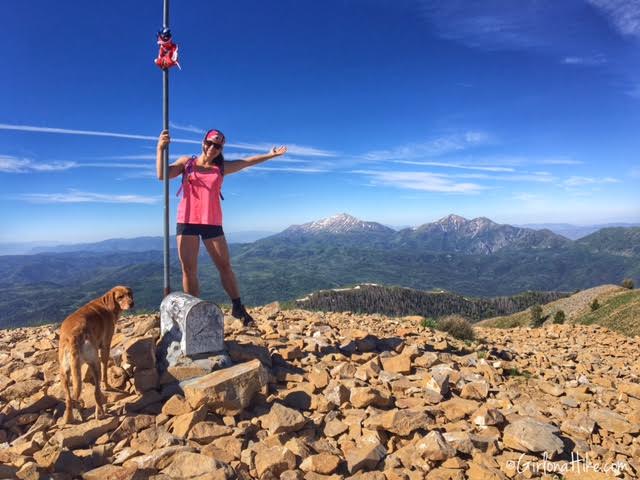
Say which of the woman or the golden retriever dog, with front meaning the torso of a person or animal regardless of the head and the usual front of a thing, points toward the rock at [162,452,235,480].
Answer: the woman

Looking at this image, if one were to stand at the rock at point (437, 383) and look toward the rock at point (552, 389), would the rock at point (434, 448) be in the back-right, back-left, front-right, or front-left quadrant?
back-right

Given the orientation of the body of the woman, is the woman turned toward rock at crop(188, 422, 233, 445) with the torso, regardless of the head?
yes

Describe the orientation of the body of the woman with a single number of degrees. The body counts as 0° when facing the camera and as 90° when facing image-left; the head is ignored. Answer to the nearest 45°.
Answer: approximately 0°

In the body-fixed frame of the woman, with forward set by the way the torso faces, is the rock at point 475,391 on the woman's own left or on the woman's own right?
on the woman's own left
